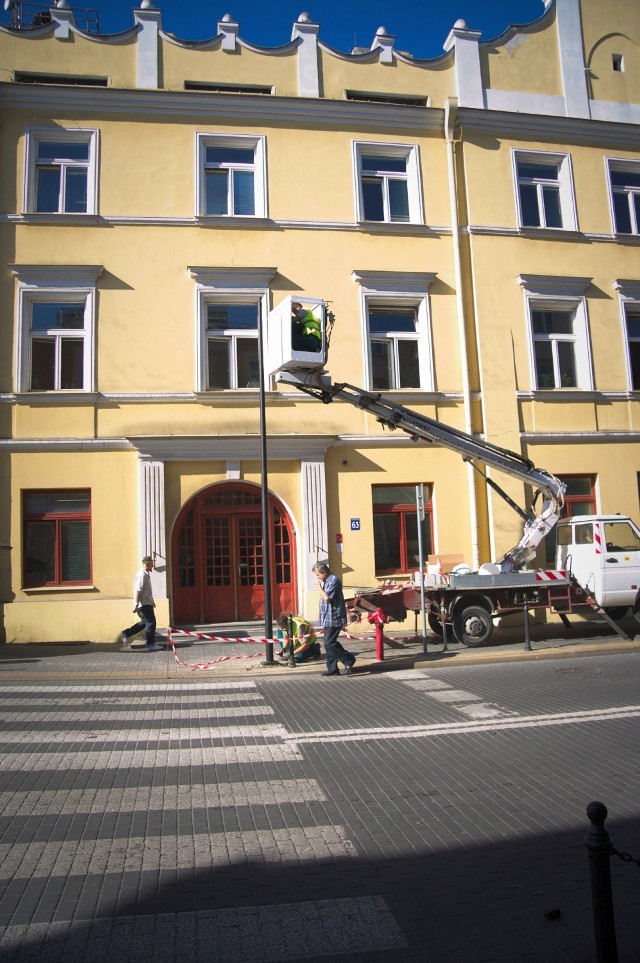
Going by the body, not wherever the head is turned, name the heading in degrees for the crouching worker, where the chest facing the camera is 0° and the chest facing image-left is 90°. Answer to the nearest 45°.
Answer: approximately 90°

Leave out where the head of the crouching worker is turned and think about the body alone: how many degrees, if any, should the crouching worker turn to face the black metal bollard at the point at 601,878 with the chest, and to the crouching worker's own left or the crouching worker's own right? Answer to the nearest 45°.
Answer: approximately 90° to the crouching worker's own left
